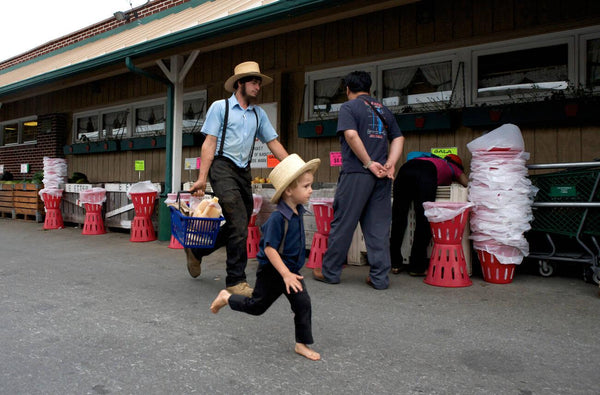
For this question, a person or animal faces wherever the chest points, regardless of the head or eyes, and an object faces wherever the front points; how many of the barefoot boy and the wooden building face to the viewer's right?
1

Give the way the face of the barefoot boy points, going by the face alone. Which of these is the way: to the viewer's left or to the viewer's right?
to the viewer's right

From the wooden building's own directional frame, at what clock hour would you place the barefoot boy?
The barefoot boy is roughly at 11 o'clock from the wooden building.

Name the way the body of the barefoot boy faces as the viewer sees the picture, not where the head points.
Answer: to the viewer's right

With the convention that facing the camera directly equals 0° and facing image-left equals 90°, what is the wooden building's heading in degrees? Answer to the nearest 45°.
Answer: approximately 45°

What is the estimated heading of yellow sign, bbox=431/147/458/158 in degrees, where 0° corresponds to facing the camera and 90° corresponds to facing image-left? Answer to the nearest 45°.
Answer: approximately 0°

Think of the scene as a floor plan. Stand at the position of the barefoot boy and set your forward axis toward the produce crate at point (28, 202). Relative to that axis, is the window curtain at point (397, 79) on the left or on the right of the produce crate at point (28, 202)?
right

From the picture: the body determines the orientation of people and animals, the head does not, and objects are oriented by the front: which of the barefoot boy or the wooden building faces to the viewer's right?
the barefoot boy
